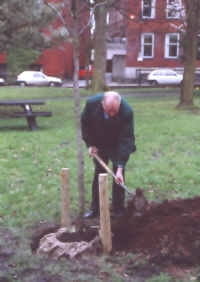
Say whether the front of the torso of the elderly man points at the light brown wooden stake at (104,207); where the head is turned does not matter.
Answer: yes

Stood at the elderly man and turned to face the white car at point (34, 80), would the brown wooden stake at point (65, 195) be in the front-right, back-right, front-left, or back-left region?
back-left

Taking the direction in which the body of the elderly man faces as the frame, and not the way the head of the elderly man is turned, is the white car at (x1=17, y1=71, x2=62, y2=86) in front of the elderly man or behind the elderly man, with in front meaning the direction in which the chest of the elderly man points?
behind

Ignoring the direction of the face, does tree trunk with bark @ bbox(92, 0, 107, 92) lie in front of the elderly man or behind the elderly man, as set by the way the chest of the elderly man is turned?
behind

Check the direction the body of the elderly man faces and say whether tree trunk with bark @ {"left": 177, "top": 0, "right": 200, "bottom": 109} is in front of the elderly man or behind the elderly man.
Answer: behind
